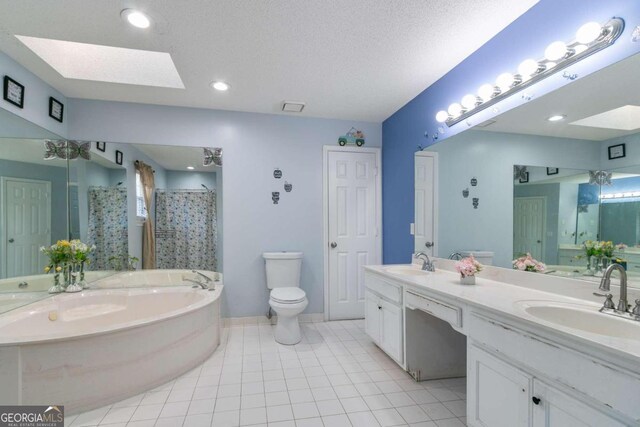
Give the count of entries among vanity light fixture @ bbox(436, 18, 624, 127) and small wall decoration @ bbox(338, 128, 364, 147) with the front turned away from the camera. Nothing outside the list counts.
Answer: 0

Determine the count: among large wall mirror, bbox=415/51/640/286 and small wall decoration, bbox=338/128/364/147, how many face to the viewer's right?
0

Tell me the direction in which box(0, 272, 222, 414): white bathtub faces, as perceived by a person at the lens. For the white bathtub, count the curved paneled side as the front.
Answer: facing the viewer and to the right of the viewer

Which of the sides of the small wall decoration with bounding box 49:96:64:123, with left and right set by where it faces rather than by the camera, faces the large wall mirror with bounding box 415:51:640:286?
front

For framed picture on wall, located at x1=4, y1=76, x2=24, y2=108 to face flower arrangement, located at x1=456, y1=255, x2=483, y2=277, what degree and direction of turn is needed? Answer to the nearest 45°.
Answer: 0° — it already faces it

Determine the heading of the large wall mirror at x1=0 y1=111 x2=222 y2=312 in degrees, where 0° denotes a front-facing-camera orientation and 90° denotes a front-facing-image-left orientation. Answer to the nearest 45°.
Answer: approximately 315°

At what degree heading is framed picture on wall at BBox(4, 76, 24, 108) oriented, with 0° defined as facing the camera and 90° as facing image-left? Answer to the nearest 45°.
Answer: approximately 315°

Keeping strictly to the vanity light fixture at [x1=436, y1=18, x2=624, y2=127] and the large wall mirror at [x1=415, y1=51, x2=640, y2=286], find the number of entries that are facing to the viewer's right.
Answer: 0

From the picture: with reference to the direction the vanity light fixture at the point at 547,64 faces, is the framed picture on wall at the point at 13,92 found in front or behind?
in front

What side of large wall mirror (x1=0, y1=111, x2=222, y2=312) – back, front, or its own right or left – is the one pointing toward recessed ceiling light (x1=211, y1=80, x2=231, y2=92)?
front

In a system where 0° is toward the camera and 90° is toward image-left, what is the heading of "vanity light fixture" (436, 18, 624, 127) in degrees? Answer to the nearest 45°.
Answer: approximately 45°

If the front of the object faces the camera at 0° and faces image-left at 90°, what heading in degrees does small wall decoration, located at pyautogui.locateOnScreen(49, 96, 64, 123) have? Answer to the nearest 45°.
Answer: approximately 315°

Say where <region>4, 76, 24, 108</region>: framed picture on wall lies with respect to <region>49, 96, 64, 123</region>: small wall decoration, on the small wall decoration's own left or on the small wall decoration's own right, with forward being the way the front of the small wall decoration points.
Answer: on the small wall decoration's own right

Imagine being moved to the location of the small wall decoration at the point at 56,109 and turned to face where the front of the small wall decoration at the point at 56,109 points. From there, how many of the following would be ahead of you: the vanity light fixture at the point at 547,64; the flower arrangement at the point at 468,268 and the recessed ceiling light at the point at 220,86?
3

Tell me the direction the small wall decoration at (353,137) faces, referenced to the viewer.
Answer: facing the viewer
